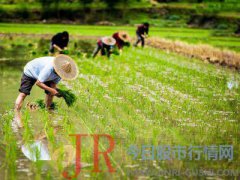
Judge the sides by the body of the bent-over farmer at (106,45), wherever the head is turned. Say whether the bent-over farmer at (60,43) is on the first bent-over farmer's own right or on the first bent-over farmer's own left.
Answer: on the first bent-over farmer's own right

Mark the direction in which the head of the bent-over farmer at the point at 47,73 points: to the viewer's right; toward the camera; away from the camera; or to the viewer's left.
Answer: to the viewer's right
